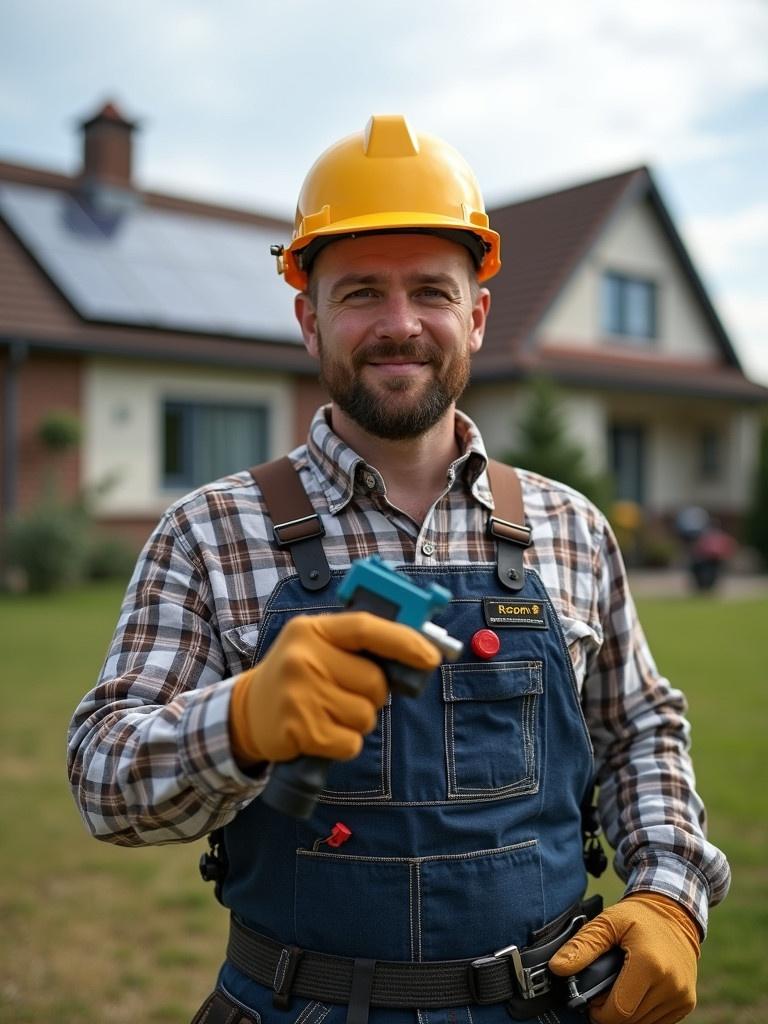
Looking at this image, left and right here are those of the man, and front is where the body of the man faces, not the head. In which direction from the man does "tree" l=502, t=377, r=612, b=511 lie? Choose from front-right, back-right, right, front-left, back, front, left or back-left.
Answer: back

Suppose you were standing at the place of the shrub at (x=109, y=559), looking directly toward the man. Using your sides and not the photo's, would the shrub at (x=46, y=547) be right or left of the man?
right

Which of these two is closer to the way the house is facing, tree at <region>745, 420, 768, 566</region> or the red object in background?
the red object in background

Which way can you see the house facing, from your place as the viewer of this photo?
facing the viewer and to the right of the viewer

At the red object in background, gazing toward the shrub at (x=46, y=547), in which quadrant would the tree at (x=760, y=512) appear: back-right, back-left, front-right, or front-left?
back-right

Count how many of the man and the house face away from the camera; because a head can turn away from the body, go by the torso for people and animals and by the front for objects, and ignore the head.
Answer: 0

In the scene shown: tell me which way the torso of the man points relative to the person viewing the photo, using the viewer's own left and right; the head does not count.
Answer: facing the viewer

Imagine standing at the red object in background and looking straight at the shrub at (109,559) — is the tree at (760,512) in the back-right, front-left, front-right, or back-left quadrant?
back-right

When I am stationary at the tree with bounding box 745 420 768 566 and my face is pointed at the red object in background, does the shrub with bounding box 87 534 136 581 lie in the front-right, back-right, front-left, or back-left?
front-right

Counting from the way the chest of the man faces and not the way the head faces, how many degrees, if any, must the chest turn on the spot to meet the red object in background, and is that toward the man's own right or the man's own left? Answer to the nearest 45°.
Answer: approximately 180°

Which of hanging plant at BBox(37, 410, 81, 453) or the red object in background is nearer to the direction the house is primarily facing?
the red object in background
